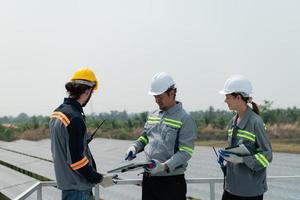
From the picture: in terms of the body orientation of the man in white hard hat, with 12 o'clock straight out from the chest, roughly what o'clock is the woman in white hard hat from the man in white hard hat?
The woman in white hard hat is roughly at 8 o'clock from the man in white hard hat.

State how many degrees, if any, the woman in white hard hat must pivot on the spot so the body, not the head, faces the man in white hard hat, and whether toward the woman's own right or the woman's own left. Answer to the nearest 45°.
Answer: approximately 45° to the woman's own right

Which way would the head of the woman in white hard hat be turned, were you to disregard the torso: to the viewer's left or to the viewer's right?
to the viewer's left

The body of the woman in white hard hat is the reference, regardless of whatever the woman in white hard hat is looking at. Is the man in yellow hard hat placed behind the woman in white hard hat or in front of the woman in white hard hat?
in front

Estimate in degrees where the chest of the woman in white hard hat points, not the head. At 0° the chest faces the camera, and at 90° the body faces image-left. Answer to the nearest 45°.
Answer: approximately 45°

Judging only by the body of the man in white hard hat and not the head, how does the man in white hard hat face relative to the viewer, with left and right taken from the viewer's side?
facing the viewer and to the left of the viewer

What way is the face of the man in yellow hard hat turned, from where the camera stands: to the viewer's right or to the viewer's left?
to the viewer's right

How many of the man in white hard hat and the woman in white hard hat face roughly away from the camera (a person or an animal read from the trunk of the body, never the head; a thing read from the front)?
0
